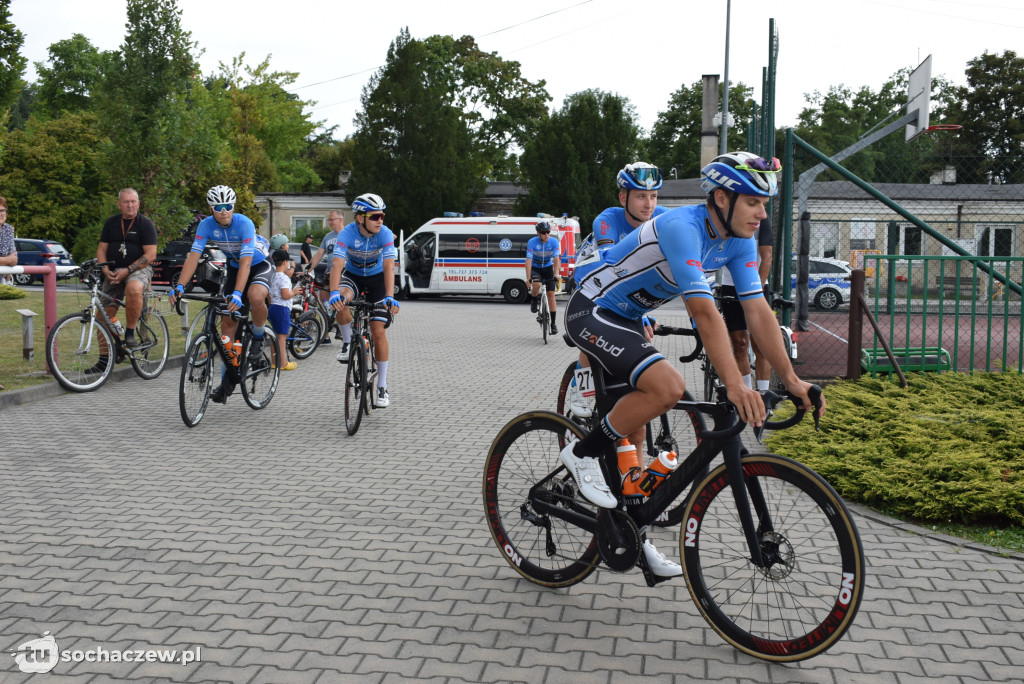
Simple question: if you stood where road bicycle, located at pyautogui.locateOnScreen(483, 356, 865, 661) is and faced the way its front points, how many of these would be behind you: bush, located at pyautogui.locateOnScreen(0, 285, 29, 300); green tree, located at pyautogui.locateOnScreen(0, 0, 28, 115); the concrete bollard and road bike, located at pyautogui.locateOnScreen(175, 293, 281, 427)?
4

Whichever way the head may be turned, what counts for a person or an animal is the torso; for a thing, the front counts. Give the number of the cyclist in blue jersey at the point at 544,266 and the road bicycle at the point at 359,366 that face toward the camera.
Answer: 2

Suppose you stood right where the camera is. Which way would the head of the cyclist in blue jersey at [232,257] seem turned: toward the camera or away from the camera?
toward the camera

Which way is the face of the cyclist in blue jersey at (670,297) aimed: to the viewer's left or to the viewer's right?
to the viewer's right

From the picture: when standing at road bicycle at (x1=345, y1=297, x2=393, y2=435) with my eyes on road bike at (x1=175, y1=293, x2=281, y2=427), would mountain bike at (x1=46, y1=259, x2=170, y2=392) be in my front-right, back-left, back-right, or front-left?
front-right

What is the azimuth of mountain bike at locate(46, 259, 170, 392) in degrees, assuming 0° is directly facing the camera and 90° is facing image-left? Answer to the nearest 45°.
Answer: approximately 45°

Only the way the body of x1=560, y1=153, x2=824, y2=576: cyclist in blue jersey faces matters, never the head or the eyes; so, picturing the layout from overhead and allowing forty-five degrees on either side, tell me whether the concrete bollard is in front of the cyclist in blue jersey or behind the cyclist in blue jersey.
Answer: behind

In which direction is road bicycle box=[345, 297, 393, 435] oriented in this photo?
toward the camera

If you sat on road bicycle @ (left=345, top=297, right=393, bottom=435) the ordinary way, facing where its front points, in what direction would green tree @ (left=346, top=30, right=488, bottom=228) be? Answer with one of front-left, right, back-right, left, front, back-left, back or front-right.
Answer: back

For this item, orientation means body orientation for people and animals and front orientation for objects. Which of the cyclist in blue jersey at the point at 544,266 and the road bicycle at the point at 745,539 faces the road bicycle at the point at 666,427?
the cyclist in blue jersey

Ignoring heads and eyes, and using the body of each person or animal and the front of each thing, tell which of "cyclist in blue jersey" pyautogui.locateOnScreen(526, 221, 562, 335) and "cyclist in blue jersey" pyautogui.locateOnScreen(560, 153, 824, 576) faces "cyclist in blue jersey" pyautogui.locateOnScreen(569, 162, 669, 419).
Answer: "cyclist in blue jersey" pyautogui.locateOnScreen(526, 221, 562, 335)

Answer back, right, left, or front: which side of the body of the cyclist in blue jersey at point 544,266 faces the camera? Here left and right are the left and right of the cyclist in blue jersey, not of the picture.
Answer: front

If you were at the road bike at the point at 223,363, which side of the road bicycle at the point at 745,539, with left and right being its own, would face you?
back

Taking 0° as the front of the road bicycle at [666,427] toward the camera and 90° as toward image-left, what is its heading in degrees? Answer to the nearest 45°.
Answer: approximately 315°
